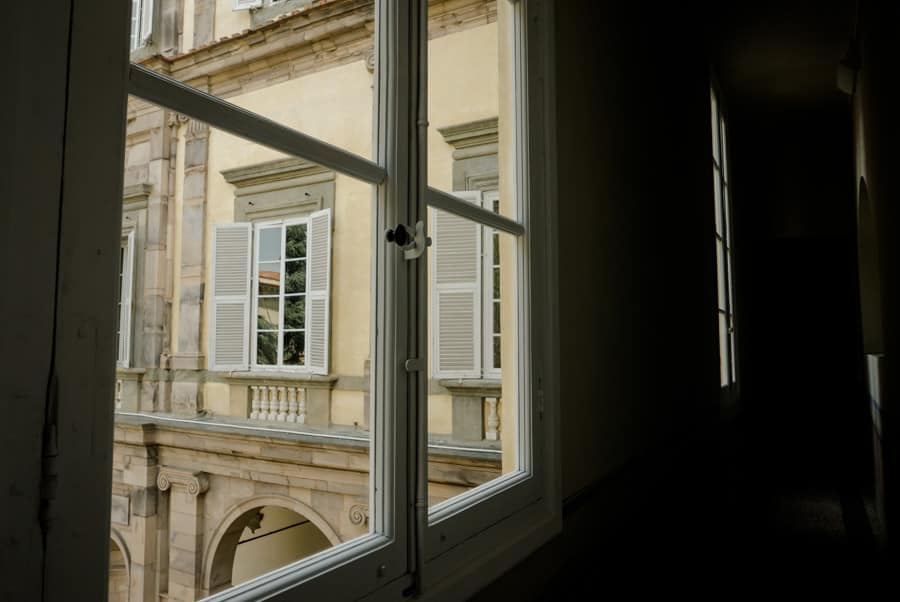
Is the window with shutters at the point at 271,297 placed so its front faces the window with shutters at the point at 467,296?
no

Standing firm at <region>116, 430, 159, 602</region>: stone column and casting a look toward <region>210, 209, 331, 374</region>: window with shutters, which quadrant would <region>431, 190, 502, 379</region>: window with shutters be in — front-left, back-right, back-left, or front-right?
front-right

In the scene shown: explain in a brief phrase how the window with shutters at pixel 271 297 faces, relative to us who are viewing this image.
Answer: facing the viewer and to the left of the viewer
